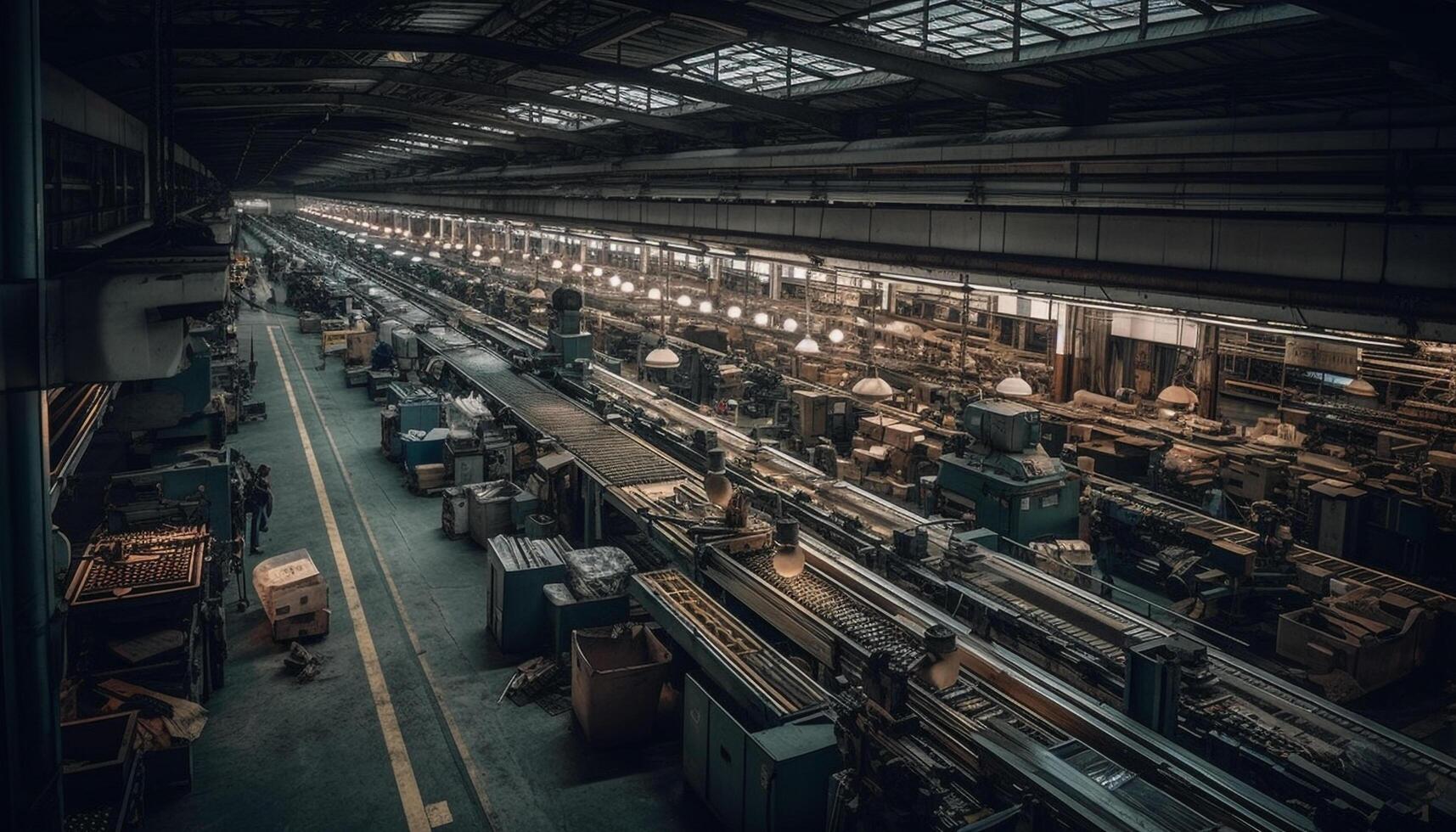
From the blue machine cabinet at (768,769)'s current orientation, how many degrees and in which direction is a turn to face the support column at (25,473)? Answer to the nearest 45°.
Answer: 0° — it already faces it

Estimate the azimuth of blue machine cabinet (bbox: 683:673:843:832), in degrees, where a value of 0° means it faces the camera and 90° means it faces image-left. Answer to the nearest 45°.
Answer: approximately 45°

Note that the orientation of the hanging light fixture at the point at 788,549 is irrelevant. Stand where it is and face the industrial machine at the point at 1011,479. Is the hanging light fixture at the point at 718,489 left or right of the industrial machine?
left

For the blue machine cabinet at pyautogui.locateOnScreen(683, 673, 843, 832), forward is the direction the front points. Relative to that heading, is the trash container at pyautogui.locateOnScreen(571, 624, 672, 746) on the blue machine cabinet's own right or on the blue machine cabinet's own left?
on the blue machine cabinet's own right

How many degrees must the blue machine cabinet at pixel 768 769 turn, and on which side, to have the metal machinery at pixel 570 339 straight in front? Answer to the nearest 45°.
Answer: approximately 135° to its right

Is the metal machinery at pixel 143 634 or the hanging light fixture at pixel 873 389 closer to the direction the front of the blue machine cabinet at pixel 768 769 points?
the metal machinery

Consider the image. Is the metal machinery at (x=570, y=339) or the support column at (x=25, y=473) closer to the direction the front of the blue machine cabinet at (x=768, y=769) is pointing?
the support column

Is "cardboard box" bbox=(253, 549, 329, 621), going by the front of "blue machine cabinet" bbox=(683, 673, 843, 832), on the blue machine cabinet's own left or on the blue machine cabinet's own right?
on the blue machine cabinet's own right
